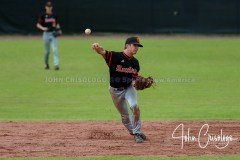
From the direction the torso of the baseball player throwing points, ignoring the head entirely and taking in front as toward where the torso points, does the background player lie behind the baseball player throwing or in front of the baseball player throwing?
behind
